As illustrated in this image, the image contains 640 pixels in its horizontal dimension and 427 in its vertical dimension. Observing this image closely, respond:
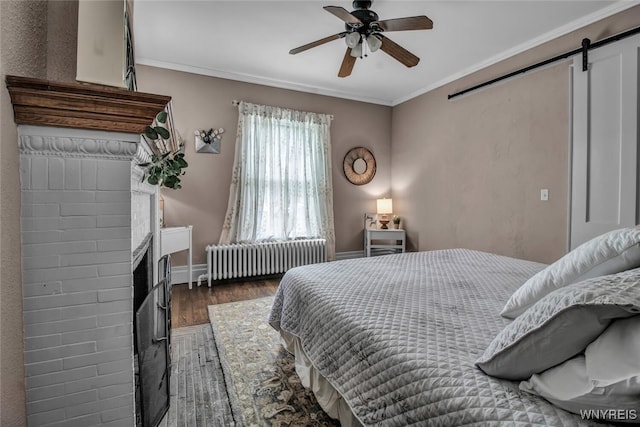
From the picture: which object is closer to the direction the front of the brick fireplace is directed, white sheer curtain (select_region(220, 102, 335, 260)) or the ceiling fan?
the ceiling fan

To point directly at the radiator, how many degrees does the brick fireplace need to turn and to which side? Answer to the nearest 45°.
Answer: approximately 45° to its left

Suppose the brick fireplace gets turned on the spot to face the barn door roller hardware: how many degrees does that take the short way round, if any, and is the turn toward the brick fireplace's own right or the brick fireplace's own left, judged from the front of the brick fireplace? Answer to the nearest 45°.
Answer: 0° — it already faces it

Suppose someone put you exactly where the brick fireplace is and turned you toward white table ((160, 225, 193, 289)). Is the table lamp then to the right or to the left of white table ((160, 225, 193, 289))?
right

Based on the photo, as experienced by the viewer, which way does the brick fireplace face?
facing to the right of the viewer

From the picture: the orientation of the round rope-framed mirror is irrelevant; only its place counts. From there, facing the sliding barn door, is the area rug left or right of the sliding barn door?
right

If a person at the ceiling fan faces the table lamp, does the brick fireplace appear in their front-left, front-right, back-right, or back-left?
back-left

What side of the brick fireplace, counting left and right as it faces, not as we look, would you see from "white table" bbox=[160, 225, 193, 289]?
left

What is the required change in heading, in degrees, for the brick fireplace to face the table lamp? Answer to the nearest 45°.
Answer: approximately 45° to its left
